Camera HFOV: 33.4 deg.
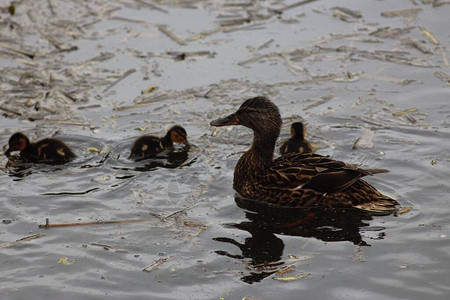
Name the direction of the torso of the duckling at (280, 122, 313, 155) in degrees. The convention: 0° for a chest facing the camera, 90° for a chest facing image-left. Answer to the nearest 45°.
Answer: approximately 180°

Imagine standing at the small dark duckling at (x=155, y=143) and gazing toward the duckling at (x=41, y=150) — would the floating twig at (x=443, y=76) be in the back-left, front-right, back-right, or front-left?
back-right

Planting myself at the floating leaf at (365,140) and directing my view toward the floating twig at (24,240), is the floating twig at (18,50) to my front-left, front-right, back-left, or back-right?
front-right

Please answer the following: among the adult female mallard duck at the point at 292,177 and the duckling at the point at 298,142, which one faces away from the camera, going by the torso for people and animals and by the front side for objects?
the duckling

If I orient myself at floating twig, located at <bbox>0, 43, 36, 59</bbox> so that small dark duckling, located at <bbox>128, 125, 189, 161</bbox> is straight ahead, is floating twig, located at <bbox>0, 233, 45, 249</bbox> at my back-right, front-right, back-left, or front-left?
front-right

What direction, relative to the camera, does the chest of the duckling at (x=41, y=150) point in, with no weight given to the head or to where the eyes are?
to the viewer's left

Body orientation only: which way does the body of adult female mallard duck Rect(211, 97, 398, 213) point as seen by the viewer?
to the viewer's left

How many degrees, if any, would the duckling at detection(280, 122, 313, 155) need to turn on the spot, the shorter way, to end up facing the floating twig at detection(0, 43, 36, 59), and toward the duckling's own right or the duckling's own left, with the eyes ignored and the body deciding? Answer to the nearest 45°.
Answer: approximately 45° to the duckling's own left

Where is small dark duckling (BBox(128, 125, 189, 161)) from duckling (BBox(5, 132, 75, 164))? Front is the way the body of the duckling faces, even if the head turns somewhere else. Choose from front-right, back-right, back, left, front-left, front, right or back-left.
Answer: back

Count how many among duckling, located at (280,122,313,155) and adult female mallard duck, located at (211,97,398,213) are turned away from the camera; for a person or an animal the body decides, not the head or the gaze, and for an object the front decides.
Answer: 1

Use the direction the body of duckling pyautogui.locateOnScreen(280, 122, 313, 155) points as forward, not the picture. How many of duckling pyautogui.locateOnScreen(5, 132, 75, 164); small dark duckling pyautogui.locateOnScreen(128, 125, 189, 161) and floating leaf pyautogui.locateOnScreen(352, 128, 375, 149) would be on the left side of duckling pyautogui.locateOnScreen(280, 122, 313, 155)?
2

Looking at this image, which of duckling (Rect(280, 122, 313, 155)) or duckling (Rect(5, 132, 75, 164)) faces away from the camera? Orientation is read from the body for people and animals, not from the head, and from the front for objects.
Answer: duckling (Rect(280, 122, 313, 155))

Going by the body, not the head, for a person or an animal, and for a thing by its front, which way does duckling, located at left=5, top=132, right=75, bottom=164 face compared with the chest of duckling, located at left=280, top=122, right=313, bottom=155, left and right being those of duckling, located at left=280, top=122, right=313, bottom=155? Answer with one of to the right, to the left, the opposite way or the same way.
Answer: to the left

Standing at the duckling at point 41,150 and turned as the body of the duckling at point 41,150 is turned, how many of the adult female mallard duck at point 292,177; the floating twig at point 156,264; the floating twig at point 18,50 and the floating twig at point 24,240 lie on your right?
1

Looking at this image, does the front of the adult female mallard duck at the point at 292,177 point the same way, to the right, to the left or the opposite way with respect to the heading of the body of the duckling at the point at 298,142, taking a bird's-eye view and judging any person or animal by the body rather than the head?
to the left

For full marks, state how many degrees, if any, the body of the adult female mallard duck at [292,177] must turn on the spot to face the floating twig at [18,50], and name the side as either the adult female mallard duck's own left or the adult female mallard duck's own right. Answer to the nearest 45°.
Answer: approximately 45° to the adult female mallard duck's own right

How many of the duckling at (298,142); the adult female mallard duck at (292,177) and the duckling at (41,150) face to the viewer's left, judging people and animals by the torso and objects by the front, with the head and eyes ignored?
2
